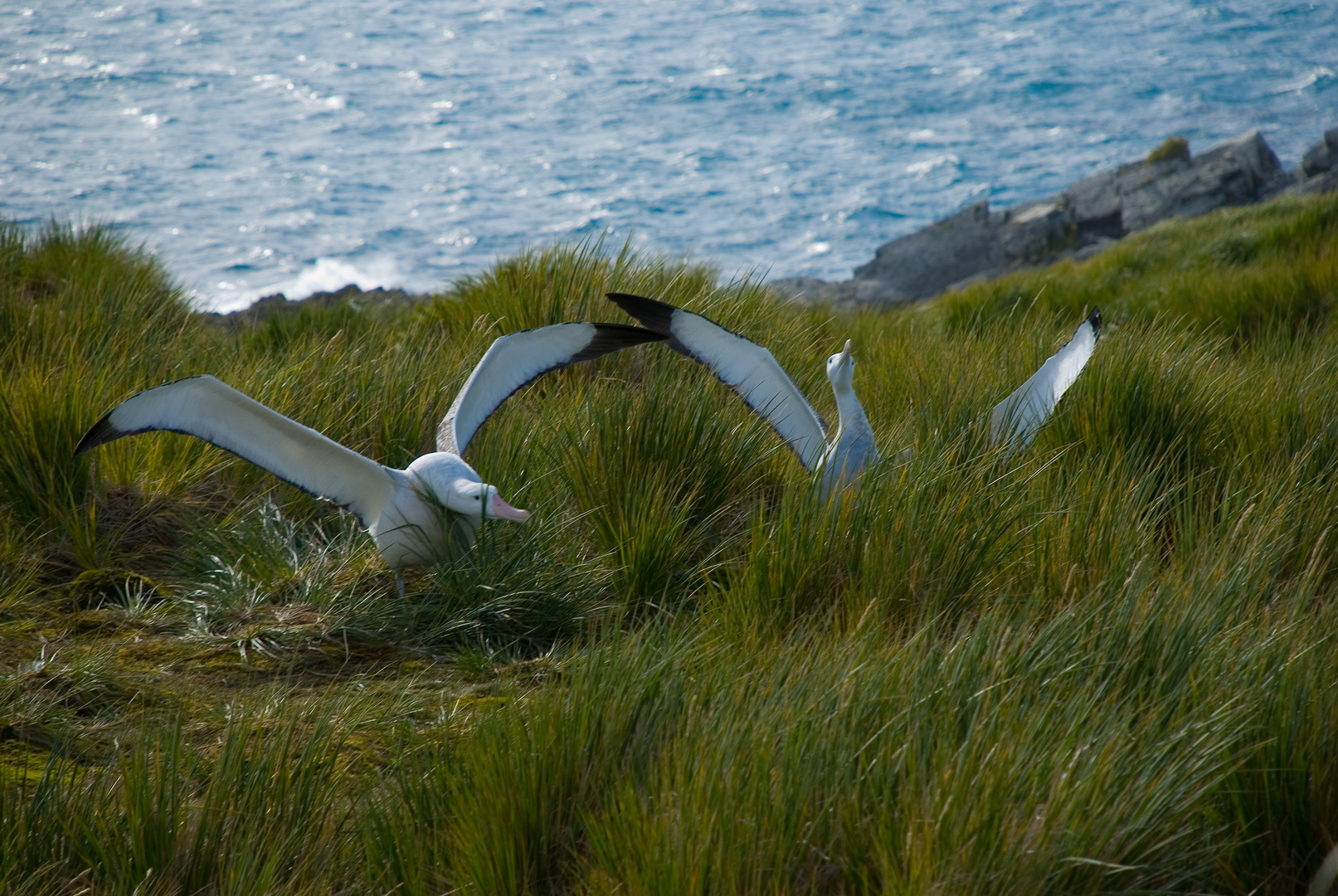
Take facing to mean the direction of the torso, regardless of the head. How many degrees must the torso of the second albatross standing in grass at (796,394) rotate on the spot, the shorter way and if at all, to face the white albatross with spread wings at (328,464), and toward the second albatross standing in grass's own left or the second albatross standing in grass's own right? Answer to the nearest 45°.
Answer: approximately 45° to the second albatross standing in grass's own right

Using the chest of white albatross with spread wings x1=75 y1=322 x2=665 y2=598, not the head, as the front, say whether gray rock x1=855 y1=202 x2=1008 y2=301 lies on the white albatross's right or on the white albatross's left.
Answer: on the white albatross's left

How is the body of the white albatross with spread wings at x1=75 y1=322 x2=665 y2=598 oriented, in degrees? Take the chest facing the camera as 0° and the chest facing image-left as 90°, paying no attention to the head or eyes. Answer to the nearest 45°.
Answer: approximately 315°

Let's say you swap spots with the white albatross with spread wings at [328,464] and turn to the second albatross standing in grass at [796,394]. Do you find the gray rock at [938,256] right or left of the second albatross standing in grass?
left

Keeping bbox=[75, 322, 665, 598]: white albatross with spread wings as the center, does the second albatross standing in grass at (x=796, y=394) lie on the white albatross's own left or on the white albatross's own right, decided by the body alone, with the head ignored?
on the white albatross's own left

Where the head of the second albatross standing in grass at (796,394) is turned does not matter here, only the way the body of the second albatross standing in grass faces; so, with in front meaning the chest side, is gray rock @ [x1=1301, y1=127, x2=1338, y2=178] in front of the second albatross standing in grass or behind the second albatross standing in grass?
behind

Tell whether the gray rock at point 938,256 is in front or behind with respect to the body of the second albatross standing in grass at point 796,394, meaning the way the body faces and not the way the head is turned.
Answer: behind
